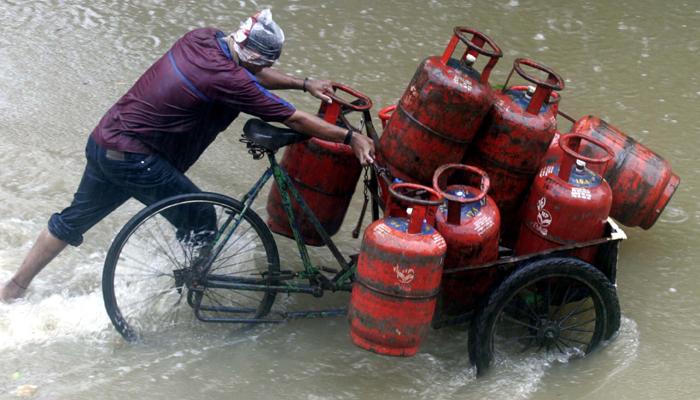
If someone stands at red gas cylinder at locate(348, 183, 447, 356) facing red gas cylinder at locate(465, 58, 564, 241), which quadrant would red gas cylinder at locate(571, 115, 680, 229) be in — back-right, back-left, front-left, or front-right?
front-right

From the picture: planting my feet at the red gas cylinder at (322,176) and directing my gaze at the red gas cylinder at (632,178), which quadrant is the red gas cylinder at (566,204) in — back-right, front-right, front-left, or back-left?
front-right

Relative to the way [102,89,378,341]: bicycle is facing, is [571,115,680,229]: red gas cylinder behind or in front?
in front

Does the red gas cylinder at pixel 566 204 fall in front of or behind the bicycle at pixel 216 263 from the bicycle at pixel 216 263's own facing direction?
in front

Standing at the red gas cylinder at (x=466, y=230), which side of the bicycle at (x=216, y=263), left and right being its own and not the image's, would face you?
front

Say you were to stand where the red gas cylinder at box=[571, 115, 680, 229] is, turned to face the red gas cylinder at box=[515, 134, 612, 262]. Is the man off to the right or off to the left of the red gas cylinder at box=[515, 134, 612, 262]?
right

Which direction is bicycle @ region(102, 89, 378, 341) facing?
to the viewer's right

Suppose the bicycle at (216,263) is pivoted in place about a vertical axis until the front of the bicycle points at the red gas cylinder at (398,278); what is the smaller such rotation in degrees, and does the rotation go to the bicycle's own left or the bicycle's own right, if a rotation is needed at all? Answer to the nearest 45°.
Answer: approximately 45° to the bicycle's own right

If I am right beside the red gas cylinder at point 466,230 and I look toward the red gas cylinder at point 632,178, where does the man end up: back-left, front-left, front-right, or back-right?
back-left
